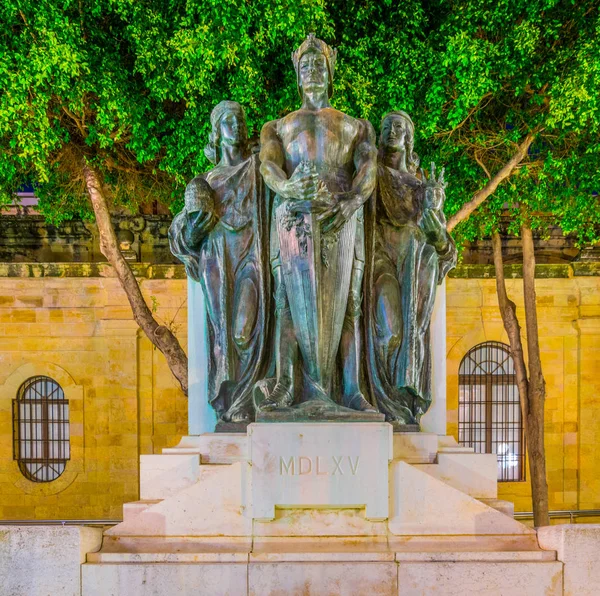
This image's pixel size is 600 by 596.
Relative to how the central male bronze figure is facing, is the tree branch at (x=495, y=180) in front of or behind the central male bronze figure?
behind

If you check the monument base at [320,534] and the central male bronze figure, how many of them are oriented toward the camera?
2

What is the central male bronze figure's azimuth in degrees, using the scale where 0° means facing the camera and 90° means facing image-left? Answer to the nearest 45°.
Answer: approximately 0°

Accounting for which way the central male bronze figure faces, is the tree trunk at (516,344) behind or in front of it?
behind

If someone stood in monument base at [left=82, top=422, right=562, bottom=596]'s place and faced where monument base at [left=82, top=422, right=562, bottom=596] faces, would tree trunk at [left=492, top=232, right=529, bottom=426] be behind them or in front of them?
behind

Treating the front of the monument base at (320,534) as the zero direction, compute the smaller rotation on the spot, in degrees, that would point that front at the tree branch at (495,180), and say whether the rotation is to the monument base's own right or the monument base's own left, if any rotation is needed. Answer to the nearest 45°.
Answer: approximately 180°

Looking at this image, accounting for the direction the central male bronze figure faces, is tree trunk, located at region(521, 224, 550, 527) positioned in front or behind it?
behind

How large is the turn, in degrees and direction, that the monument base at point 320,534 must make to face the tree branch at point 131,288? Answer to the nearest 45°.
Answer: approximately 180°
